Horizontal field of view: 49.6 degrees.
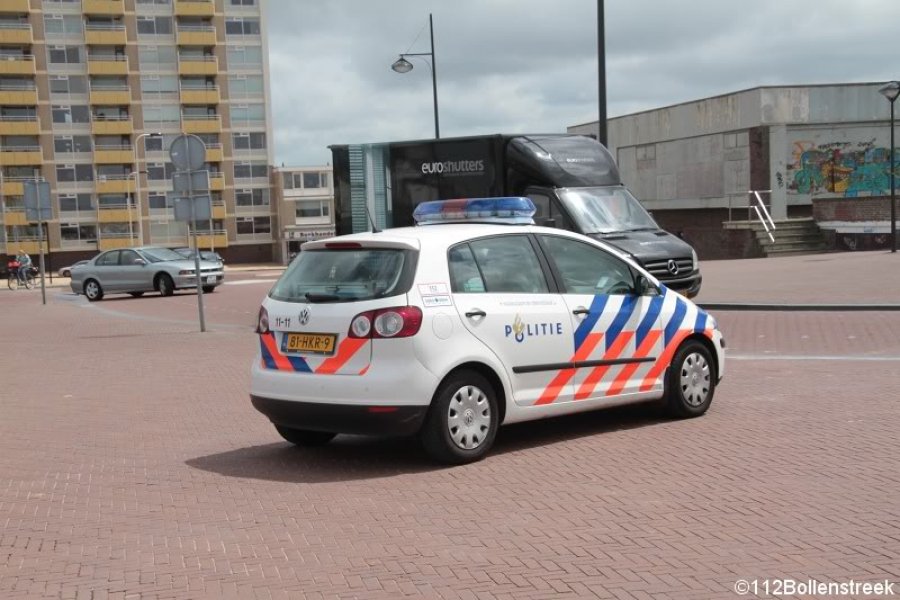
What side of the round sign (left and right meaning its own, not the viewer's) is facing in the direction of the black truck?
right

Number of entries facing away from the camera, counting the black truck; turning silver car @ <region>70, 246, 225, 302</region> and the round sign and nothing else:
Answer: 1

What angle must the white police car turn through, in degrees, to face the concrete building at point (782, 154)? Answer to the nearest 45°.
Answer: approximately 45° to its left

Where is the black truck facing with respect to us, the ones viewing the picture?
facing the viewer and to the right of the viewer

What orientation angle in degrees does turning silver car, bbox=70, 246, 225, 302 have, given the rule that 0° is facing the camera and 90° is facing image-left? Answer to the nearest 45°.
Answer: approximately 315°

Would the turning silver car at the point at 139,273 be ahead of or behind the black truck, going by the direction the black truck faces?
behind

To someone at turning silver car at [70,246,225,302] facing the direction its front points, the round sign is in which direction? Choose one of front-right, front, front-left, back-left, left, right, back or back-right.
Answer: front-right

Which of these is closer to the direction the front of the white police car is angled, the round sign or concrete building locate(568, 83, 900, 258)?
the concrete building

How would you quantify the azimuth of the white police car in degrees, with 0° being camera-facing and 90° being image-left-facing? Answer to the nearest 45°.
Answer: approximately 225°

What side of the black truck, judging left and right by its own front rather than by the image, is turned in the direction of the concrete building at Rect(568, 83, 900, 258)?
left

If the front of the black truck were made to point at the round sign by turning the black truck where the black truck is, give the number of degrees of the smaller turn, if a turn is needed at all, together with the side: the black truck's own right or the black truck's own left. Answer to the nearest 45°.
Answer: approximately 135° to the black truck's own right

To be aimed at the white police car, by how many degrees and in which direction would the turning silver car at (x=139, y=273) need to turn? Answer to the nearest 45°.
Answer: approximately 45° to its right

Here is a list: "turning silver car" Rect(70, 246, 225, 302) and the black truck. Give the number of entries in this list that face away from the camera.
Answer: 0

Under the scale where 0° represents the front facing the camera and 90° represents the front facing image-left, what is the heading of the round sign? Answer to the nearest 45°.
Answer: approximately 180°

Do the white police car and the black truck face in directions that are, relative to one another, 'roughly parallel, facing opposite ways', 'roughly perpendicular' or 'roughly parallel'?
roughly perpendicular

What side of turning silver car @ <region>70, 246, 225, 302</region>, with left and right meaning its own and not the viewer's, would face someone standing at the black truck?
front
